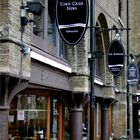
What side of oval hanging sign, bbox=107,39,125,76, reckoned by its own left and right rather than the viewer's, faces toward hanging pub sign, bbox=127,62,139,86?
back

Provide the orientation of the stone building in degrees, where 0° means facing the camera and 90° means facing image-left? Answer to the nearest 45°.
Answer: approximately 315°

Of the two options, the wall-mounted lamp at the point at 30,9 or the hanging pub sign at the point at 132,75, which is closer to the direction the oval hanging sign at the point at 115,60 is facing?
the wall-mounted lamp

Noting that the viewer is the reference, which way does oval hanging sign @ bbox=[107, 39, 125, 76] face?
facing the viewer

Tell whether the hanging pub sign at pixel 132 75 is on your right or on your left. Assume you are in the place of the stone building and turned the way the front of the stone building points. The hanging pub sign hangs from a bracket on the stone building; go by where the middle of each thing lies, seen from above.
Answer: on your left

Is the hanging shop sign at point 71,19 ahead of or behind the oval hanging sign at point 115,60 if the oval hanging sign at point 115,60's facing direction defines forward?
ahead

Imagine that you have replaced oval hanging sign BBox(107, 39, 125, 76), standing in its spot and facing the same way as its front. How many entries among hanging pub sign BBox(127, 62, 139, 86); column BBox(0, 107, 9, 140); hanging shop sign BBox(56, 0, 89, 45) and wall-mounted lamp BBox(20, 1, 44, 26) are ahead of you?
3

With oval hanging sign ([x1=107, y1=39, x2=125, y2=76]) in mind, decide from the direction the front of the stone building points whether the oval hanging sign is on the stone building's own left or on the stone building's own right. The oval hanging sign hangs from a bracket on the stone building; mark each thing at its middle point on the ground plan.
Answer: on the stone building's own left

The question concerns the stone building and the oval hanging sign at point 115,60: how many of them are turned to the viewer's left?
0
